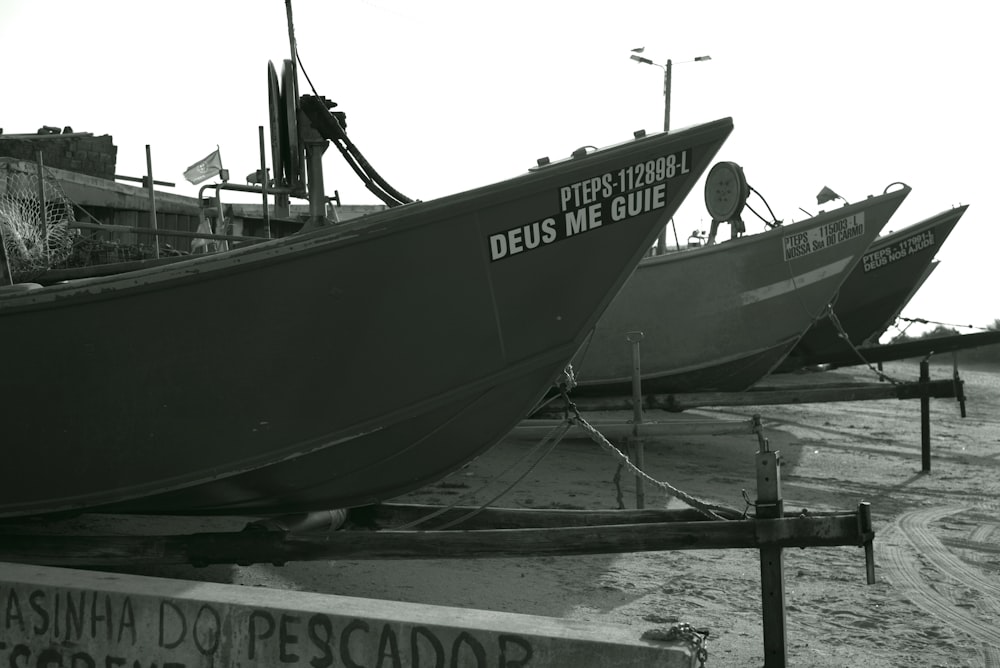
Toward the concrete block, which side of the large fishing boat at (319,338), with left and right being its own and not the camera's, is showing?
right

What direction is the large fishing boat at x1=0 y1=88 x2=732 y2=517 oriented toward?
to the viewer's right

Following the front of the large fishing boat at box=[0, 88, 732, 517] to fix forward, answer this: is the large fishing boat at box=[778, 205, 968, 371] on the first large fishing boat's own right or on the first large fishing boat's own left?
on the first large fishing boat's own left

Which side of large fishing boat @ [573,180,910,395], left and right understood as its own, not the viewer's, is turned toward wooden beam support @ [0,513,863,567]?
right

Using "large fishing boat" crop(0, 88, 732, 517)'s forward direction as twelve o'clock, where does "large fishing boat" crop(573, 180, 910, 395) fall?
"large fishing boat" crop(573, 180, 910, 395) is roughly at 10 o'clock from "large fishing boat" crop(0, 88, 732, 517).

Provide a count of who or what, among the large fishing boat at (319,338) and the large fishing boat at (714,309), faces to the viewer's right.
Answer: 2

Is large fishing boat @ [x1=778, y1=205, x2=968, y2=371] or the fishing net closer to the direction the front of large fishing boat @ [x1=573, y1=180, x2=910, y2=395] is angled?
the large fishing boat

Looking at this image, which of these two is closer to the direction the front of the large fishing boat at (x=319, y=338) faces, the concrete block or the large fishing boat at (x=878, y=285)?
the large fishing boat

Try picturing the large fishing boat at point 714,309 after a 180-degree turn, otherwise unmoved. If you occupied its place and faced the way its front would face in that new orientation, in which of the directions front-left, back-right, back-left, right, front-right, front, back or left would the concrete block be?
left

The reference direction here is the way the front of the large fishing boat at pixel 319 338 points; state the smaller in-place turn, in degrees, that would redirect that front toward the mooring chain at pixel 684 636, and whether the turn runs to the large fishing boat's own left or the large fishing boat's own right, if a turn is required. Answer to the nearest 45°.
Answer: approximately 45° to the large fishing boat's own right

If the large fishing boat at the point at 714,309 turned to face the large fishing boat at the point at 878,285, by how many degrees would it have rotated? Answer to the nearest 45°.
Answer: approximately 45° to its left

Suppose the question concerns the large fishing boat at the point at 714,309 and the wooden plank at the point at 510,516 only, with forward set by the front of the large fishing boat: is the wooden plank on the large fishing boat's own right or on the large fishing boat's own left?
on the large fishing boat's own right

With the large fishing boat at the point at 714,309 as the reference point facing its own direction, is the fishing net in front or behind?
behind

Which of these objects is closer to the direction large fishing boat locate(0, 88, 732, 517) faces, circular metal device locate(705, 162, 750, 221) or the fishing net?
the circular metal device

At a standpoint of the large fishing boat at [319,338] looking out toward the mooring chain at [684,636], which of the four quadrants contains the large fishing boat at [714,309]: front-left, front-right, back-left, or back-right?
back-left

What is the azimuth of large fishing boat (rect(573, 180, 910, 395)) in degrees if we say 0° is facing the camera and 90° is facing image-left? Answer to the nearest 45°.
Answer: approximately 270°
